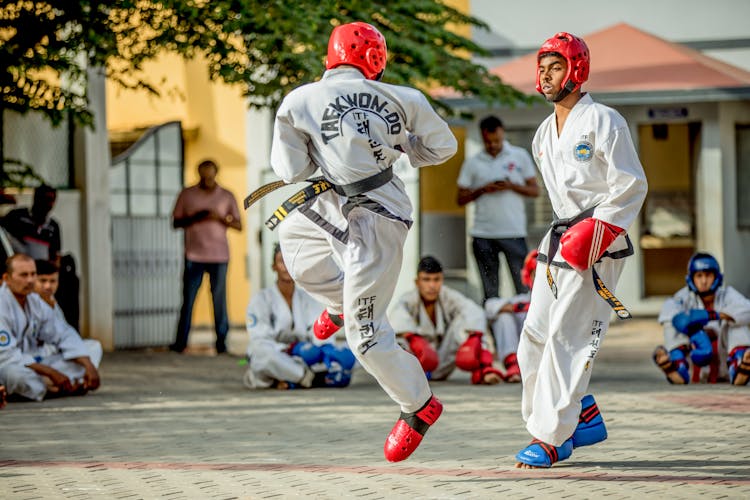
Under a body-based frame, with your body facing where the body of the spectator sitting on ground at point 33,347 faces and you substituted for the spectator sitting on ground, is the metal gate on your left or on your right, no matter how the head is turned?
on your left

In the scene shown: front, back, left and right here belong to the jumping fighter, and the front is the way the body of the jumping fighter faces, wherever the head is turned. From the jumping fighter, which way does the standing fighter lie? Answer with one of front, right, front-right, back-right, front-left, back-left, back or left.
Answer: right

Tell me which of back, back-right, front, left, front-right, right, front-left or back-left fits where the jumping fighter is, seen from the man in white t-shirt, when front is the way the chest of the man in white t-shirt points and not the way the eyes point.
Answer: front

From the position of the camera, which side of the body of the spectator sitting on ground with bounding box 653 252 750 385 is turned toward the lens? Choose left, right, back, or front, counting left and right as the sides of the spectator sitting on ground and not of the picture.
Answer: front

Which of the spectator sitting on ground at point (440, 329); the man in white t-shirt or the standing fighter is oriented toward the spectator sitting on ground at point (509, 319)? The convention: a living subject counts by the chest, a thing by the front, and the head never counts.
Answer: the man in white t-shirt

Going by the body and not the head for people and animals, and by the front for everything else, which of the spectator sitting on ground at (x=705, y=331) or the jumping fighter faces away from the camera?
the jumping fighter

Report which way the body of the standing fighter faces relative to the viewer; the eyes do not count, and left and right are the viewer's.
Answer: facing the viewer and to the left of the viewer

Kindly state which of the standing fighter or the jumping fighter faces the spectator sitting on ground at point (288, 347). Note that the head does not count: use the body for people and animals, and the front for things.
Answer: the jumping fighter

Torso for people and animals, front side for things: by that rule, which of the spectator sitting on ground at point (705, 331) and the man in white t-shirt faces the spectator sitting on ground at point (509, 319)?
the man in white t-shirt

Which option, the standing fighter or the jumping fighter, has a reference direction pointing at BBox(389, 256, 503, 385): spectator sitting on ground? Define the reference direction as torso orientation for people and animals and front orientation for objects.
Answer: the jumping fighter

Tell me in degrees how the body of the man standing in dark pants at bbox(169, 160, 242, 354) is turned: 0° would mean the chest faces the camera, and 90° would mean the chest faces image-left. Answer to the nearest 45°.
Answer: approximately 0°

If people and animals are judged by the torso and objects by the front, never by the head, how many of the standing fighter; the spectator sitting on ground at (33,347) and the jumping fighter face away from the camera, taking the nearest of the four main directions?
1

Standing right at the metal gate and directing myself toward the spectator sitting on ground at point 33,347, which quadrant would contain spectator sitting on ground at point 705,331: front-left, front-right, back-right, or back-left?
front-left

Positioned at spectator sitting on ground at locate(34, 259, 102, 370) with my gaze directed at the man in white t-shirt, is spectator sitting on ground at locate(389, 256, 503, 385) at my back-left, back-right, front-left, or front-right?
front-right

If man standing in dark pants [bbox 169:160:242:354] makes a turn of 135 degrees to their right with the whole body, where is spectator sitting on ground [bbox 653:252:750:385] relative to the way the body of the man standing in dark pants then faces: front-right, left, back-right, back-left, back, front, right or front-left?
back

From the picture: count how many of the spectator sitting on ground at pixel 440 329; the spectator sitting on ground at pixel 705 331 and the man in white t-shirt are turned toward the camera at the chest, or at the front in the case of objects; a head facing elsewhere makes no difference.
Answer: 3

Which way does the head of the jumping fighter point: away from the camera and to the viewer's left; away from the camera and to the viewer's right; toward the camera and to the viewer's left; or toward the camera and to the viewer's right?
away from the camera and to the viewer's right
